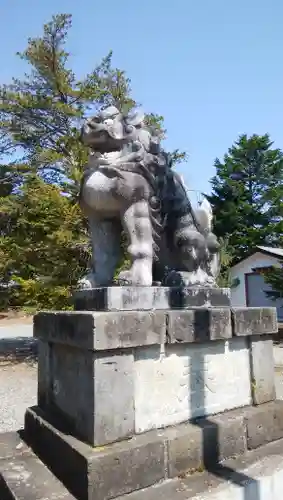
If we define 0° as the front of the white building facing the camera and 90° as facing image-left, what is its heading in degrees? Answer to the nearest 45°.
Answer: approximately 0°

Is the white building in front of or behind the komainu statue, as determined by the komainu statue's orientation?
behind

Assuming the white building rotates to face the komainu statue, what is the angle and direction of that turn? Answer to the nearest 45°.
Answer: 0° — it already faces it

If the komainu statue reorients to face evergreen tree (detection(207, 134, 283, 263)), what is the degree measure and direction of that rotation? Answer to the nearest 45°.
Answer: approximately 135° to its right

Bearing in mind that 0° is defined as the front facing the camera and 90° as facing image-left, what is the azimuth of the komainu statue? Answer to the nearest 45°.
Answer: approximately 45°

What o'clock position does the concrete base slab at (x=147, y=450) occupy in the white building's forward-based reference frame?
The concrete base slab is roughly at 12 o'clock from the white building.

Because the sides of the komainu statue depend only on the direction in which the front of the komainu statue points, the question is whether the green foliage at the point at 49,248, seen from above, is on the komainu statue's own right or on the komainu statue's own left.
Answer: on the komainu statue's own right
